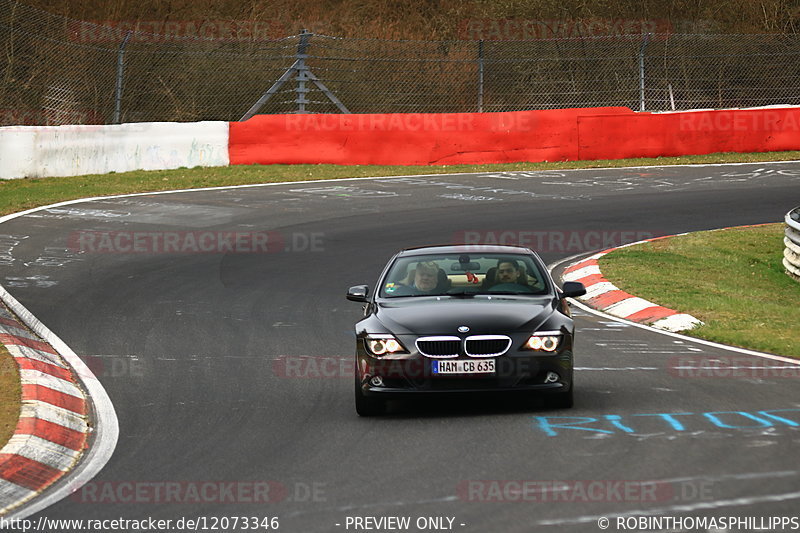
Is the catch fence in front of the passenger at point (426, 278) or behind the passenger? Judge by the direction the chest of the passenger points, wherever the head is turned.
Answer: behind

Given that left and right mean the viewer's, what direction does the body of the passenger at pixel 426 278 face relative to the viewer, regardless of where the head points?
facing the viewer

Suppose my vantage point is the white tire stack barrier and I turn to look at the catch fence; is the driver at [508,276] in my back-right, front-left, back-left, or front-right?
back-left

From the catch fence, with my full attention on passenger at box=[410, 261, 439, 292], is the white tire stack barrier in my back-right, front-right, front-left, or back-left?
front-left

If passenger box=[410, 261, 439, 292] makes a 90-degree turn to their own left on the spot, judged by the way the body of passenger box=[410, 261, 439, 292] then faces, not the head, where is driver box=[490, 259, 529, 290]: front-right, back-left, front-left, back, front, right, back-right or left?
front

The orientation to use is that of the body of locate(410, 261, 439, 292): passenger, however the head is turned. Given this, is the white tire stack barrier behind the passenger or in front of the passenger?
behind

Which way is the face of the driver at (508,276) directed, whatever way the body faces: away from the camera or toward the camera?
toward the camera

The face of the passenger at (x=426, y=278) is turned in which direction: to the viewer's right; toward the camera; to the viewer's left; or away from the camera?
toward the camera

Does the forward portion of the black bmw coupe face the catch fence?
no
